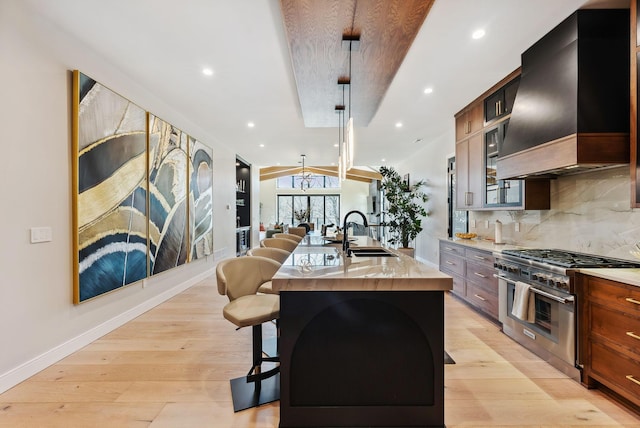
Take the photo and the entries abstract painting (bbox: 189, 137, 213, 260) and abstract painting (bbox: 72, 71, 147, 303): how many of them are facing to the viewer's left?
0

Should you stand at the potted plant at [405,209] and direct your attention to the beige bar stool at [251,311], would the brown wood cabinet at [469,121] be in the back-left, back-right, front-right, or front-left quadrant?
front-left

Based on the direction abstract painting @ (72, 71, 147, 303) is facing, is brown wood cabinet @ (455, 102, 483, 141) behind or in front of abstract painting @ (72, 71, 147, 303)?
in front

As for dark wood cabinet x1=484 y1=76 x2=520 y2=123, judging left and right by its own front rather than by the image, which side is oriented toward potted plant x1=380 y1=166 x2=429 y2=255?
right

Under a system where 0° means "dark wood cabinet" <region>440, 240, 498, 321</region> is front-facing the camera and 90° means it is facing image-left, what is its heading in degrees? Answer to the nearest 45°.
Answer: approximately 45°

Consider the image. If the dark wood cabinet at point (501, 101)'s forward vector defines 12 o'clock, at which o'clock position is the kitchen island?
The kitchen island is roughly at 11 o'clock from the dark wood cabinet.

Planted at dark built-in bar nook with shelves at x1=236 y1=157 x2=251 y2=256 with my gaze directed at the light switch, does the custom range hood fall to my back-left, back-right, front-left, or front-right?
front-left

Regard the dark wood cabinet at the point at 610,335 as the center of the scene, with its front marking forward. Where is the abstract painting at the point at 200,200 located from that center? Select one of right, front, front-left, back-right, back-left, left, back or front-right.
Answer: front-right

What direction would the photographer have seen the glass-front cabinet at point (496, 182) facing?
facing the viewer and to the left of the viewer

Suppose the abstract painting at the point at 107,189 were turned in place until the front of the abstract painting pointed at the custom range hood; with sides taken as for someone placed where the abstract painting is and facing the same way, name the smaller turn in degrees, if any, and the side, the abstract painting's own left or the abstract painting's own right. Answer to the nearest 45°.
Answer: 0° — it already faces it
